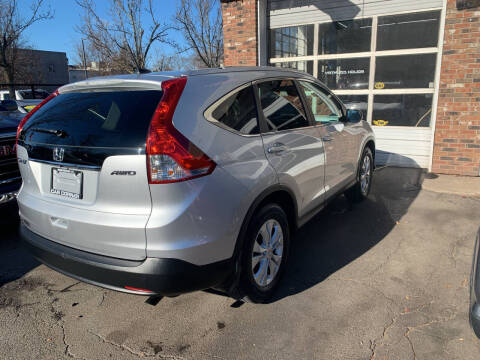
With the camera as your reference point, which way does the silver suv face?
facing away from the viewer and to the right of the viewer

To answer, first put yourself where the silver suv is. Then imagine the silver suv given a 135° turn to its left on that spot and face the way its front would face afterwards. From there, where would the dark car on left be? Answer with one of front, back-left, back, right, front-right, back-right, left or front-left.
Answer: front-right

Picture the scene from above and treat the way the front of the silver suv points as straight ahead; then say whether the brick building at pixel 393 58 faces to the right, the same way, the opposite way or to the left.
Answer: the opposite way

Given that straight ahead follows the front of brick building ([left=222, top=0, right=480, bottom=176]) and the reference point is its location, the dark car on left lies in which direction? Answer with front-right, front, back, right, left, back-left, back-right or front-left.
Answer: front

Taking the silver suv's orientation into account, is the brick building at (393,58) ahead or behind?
ahead
